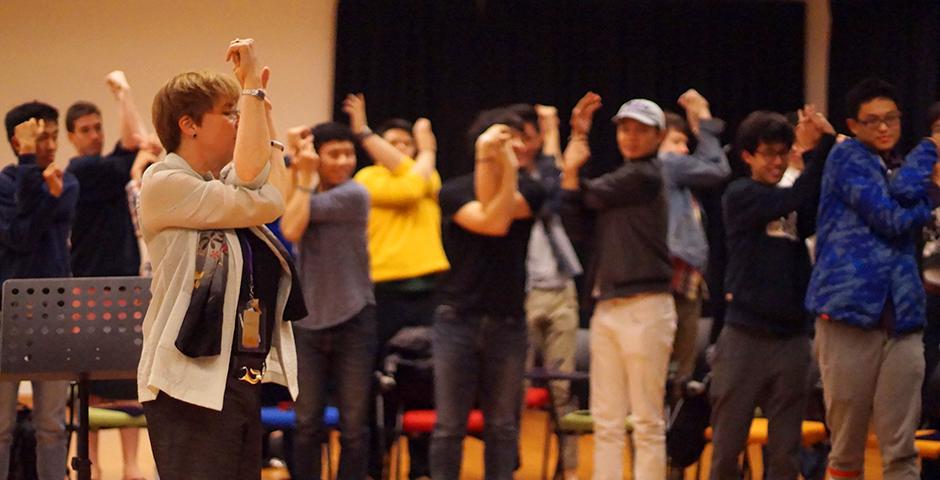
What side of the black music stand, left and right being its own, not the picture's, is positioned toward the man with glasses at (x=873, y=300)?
left

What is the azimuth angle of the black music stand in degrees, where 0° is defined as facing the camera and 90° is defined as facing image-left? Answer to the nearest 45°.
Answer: approximately 0°

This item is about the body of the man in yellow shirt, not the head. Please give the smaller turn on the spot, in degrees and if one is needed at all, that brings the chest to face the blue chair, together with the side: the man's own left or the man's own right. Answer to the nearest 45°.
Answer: approximately 45° to the man's own right

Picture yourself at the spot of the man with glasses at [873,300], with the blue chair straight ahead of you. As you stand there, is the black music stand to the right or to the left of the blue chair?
left

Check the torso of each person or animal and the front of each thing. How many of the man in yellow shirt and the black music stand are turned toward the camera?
2

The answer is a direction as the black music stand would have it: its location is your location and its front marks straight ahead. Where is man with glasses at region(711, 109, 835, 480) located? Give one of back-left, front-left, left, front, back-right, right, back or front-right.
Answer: left

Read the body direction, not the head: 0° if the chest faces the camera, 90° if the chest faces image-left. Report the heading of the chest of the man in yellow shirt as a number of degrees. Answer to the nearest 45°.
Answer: approximately 0°

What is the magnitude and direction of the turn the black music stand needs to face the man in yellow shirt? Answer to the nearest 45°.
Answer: approximately 135° to its left
